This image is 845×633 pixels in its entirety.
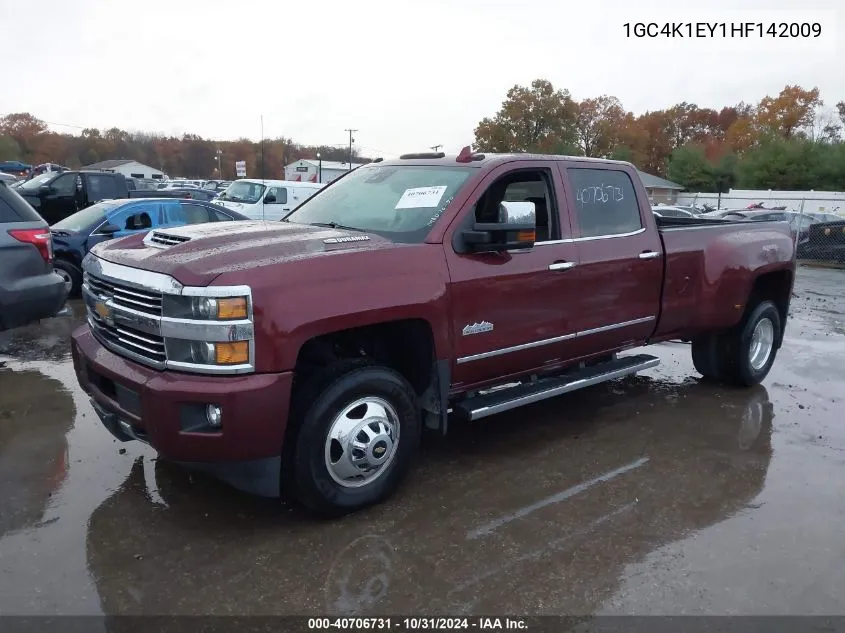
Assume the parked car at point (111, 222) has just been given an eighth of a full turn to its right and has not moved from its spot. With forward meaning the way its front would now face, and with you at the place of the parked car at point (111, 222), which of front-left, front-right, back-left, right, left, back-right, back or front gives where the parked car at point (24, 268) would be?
left

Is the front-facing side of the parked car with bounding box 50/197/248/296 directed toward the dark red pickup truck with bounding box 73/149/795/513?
no

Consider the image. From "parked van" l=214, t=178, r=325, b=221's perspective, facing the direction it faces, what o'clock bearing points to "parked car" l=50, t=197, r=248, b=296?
"parked car" l=50, t=197, r=248, b=296 is roughly at 11 o'clock from "parked van" l=214, t=178, r=325, b=221.

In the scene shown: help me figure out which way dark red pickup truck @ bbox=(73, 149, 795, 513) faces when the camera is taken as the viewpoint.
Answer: facing the viewer and to the left of the viewer

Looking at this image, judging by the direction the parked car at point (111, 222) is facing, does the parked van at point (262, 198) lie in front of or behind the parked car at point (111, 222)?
behind

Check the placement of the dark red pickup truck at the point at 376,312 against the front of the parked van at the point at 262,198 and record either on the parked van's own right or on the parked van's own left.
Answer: on the parked van's own left

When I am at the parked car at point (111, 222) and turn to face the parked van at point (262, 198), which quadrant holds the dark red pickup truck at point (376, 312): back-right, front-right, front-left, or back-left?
back-right

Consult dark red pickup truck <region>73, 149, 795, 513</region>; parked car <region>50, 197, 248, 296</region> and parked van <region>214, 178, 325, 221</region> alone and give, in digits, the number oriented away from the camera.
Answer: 0

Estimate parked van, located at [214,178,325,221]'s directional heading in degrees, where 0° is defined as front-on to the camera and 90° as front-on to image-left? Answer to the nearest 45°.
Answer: approximately 45°

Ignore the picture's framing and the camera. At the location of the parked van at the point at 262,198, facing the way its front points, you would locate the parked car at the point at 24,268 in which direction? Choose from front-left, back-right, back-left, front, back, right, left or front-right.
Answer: front-left

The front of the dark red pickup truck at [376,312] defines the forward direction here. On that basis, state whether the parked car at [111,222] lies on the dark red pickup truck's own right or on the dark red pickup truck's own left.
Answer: on the dark red pickup truck's own right

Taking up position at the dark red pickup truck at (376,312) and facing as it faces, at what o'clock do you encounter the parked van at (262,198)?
The parked van is roughly at 4 o'clock from the dark red pickup truck.

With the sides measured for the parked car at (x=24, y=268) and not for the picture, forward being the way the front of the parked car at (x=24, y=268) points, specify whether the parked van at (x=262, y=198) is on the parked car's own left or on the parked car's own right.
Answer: on the parked car's own right
